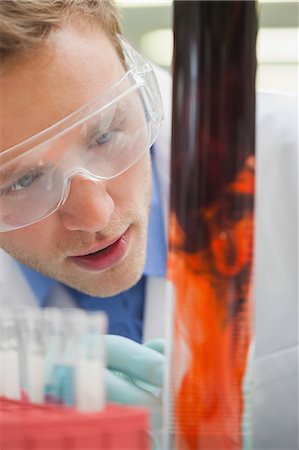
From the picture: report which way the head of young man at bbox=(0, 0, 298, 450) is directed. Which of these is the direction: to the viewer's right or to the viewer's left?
to the viewer's right

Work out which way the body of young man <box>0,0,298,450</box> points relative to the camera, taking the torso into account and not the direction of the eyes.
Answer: toward the camera

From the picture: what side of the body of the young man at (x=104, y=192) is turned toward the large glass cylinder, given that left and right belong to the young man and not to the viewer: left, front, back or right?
front

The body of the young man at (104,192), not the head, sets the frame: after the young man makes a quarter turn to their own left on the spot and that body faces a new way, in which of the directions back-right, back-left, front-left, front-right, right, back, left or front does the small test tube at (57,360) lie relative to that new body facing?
right

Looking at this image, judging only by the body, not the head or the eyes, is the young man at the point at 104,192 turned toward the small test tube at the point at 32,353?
yes

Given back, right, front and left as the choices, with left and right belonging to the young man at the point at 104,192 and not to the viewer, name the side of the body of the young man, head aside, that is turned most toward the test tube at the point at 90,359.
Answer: front

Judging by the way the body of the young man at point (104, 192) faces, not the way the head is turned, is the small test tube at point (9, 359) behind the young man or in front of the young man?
in front
